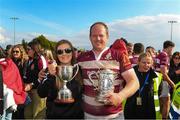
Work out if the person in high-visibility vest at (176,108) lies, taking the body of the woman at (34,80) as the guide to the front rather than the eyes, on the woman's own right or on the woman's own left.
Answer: on the woman's own left

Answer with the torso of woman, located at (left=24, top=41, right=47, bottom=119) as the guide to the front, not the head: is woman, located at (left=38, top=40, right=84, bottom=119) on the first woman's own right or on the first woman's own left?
on the first woman's own left

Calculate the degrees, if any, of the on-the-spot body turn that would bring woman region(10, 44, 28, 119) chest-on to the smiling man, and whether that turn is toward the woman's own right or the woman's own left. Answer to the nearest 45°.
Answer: approximately 45° to the woman's own left

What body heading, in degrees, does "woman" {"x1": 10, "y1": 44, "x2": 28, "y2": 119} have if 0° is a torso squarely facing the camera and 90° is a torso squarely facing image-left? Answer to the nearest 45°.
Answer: approximately 45°
